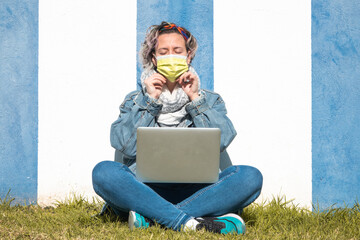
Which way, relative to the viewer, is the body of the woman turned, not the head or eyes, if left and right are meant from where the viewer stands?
facing the viewer

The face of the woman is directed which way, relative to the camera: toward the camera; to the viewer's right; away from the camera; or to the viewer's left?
toward the camera
